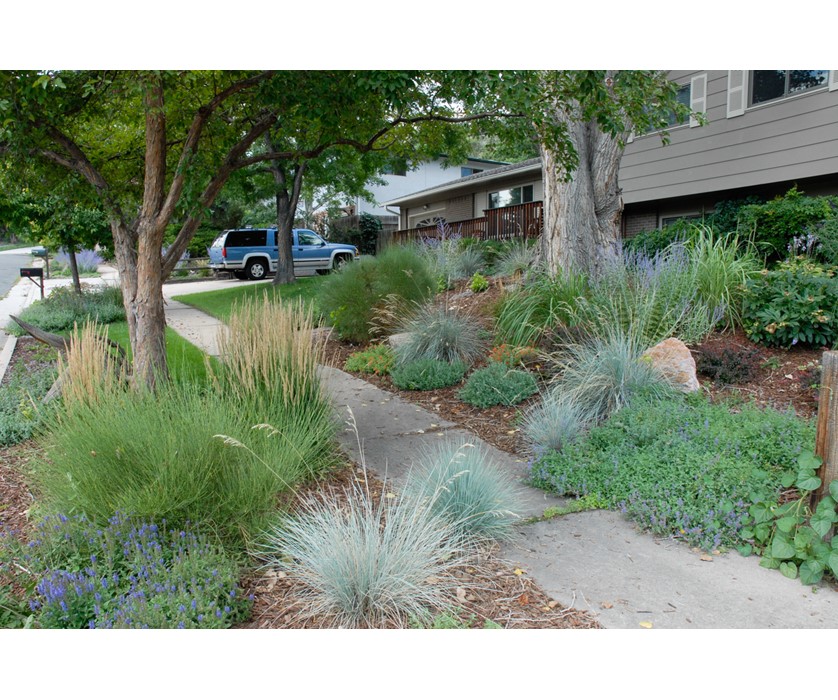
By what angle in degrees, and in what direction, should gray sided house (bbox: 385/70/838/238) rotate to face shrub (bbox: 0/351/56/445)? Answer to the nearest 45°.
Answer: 0° — it already faces it

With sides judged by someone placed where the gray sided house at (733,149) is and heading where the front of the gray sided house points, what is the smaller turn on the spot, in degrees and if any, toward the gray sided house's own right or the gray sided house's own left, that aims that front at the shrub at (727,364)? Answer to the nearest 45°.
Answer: approximately 45° to the gray sided house's own left

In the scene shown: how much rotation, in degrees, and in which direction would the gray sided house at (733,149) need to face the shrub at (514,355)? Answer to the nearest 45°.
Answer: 0° — it already faces it

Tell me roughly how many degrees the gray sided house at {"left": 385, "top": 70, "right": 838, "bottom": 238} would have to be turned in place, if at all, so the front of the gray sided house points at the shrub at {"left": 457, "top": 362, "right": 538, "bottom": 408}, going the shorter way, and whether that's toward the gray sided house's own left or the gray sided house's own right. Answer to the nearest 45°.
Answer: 0° — it already faces it

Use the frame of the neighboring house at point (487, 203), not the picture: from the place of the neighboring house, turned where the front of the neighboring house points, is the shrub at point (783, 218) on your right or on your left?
on your left

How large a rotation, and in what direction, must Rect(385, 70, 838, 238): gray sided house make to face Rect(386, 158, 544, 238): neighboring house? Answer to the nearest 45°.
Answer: approximately 90° to its right

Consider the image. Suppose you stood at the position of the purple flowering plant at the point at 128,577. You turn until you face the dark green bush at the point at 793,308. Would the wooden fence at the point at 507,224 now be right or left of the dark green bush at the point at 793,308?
left

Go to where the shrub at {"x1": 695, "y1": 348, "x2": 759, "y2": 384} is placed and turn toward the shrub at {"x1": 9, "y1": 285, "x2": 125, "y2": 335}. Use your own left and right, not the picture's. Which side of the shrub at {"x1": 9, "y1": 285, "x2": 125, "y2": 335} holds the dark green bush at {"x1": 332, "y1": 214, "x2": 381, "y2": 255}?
right

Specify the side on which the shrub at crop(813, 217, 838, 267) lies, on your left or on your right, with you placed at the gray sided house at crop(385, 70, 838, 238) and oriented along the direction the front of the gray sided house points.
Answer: on your left

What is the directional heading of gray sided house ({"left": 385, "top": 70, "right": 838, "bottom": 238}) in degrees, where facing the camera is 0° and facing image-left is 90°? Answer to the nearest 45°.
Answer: approximately 45°

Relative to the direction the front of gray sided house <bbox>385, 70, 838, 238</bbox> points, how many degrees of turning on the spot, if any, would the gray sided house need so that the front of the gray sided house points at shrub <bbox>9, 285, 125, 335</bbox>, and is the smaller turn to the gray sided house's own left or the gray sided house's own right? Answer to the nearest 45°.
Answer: approximately 45° to the gray sided house's own right

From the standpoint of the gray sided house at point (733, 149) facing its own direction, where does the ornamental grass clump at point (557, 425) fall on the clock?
The ornamental grass clump is roughly at 11 o'clock from the gray sided house.

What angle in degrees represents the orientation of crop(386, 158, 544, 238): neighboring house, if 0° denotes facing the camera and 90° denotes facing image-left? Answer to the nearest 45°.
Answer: approximately 45°
